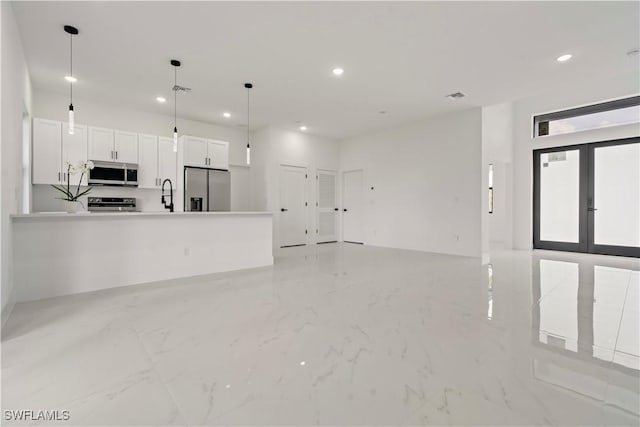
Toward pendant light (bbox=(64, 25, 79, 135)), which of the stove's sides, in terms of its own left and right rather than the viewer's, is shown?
front

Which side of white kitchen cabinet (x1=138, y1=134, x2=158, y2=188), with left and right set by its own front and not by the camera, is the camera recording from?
front

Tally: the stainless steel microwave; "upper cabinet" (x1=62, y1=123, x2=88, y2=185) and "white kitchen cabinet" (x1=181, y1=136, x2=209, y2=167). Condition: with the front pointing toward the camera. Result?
3

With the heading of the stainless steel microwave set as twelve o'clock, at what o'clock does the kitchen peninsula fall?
The kitchen peninsula is roughly at 12 o'clock from the stainless steel microwave.

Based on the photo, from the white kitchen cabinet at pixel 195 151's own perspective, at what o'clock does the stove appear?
The stove is roughly at 3 o'clock from the white kitchen cabinet.

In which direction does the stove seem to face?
toward the camera

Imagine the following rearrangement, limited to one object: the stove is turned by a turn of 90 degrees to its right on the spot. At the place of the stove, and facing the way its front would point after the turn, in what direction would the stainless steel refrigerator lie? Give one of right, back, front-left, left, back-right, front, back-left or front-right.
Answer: back

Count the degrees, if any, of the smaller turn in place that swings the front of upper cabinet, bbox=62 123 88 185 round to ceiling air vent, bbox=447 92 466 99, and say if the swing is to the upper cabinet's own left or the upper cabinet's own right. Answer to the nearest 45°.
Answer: approximately 45° to the upper cabinet's own left

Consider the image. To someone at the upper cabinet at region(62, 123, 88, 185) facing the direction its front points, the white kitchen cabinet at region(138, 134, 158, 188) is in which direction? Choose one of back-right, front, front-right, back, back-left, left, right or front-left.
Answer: left

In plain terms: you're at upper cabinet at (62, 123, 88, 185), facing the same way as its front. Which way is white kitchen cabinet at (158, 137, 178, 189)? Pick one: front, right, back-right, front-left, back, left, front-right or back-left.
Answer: left

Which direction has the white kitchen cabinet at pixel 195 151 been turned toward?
toward the camera

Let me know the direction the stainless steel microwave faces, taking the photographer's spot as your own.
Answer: facing the viewer

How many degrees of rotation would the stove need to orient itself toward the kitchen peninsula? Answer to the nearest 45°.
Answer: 0° — it already faces it
